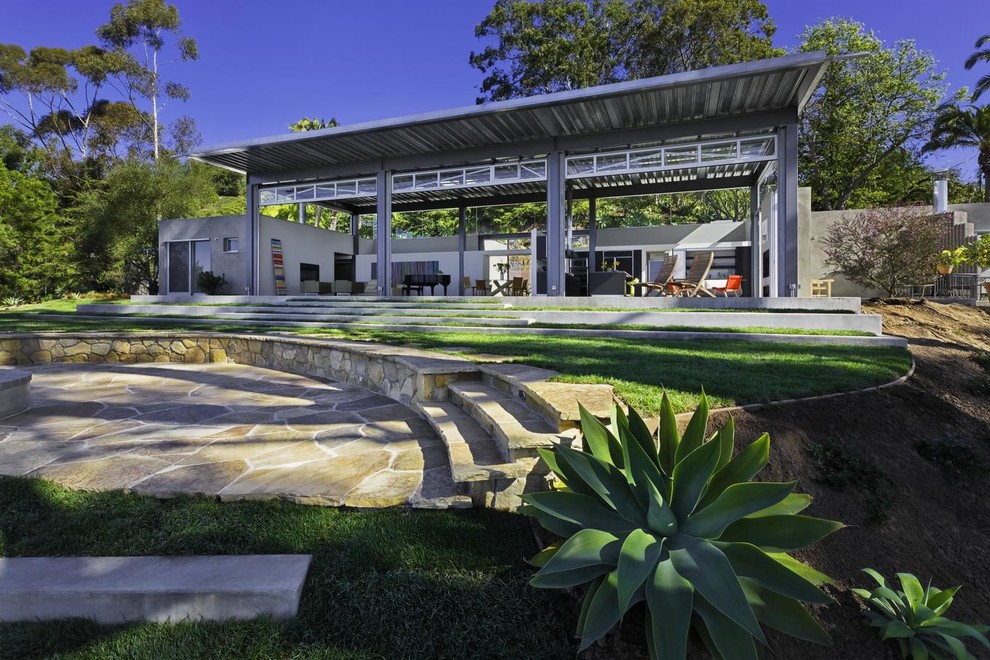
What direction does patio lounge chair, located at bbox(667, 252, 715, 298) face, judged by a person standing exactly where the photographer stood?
facing the viewer and to the left of the viewer

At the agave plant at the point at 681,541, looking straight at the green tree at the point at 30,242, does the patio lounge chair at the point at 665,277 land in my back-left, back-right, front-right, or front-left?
front-right

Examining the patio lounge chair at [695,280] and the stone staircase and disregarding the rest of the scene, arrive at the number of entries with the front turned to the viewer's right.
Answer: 0

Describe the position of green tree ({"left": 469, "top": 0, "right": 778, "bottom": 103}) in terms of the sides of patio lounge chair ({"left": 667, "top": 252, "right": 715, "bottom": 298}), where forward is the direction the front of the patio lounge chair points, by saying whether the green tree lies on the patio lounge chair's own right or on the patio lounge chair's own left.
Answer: on the patio lounge chair's own right

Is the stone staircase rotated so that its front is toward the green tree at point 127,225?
no

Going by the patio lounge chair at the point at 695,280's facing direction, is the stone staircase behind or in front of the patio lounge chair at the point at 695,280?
in front

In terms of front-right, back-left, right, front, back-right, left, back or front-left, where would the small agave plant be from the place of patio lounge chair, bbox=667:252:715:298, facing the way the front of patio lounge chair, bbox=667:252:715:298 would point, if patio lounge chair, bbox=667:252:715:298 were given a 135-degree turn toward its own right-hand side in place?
back

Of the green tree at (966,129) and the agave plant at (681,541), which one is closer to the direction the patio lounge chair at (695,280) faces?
the agave plant

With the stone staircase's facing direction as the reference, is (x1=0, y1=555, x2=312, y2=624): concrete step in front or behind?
in front

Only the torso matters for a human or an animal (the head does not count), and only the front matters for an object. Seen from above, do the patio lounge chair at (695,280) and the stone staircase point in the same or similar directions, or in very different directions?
same or similar directions
